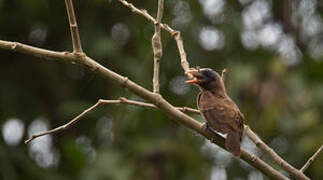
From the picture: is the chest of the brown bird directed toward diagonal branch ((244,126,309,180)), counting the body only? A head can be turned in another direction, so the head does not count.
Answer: no

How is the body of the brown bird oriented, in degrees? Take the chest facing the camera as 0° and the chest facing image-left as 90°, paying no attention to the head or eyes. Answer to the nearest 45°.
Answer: approximately 90°
